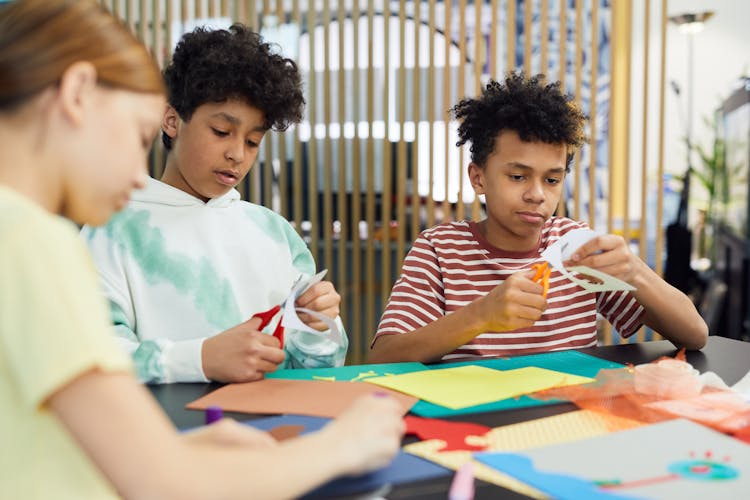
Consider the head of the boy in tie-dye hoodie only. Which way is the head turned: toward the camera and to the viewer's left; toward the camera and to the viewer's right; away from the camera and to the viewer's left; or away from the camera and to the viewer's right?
toward the camera and to the viewer's right

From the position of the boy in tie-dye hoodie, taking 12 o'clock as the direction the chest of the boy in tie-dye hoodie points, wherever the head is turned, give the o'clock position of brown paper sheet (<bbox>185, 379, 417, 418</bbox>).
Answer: The brown paper sheet is roughly at 1 o'clock from the boy in tie-dye hoodie.

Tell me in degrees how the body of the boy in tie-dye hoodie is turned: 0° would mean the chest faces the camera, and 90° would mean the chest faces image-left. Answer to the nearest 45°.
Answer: approximately 315°

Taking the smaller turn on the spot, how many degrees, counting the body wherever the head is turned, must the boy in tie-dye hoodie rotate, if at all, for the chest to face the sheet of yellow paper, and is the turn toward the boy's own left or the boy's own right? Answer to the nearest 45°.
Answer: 0° — they already face it

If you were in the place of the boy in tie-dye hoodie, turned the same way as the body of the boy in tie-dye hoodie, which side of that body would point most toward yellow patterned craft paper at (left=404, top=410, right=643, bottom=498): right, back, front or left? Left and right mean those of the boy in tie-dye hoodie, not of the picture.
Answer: front

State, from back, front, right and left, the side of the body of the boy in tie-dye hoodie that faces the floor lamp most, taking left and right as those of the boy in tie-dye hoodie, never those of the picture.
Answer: left

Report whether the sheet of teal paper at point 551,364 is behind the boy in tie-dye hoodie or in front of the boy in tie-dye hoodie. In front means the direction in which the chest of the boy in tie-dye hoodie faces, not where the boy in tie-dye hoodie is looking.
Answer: in front

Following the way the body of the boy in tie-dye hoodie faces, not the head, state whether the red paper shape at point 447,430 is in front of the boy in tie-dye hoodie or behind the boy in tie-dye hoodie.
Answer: in front
